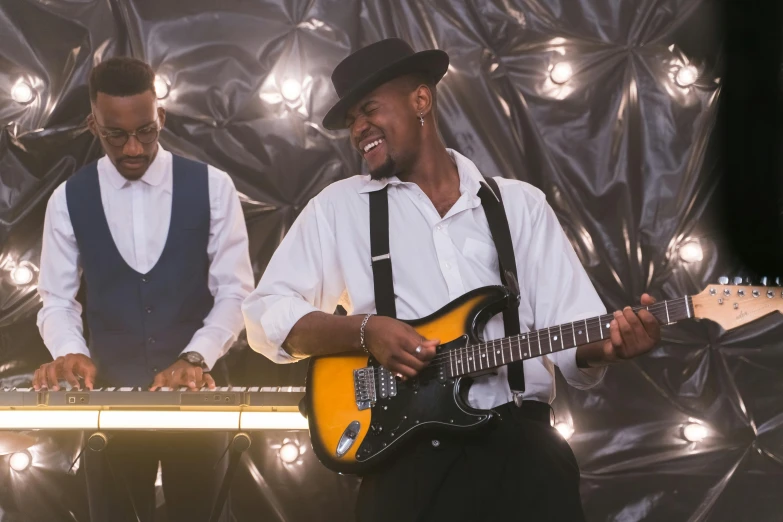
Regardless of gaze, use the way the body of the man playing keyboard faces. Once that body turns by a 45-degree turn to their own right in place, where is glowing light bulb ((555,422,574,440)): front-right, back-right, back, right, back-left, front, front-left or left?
back-left

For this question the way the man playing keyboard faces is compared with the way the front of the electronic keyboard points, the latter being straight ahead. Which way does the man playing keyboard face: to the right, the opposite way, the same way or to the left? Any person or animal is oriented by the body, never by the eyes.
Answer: the opposite way

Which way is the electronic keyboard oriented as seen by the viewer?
away from the camera

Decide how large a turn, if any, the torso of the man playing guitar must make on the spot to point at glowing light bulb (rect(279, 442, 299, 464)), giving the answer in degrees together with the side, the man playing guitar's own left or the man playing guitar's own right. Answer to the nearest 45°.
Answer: approximately 135° to the man playing guitar's own right

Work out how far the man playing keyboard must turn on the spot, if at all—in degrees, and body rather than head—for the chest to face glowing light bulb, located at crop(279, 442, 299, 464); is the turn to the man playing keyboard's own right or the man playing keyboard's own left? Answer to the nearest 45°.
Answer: approximately 135° to the man playing keyboard's own left

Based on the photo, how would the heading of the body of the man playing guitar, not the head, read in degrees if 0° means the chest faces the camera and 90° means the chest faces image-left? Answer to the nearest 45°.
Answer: approximately 0°

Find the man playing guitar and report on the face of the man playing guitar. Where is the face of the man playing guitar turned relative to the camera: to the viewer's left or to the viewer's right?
to the viewer's left

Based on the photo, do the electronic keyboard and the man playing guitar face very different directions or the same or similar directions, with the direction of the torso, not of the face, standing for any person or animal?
very different directions
